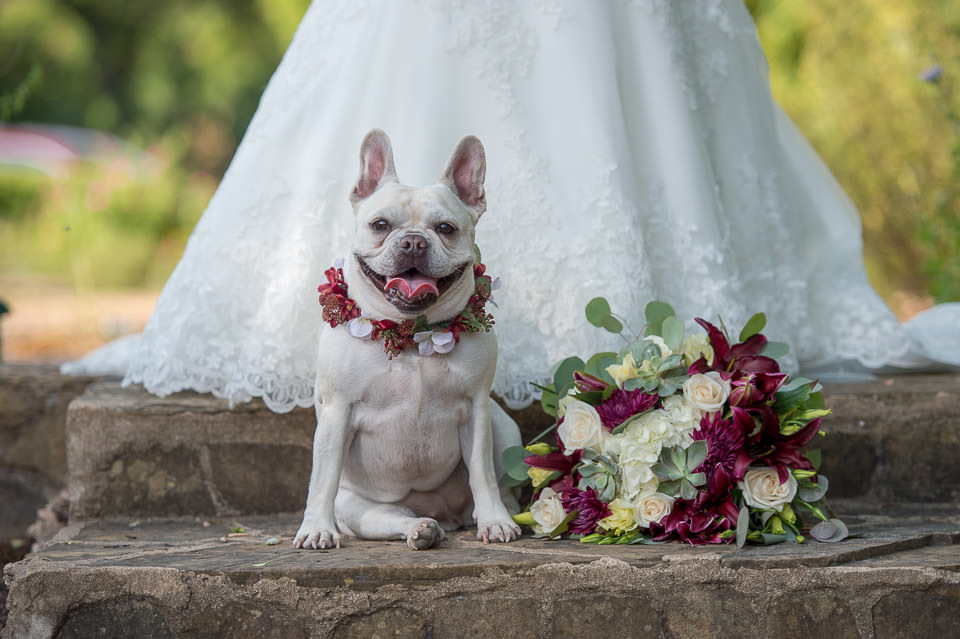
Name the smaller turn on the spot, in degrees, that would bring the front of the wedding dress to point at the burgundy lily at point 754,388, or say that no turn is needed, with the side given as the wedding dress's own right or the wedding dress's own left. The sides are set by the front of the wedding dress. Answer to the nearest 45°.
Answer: approximately 45° to the wedding dress's own left

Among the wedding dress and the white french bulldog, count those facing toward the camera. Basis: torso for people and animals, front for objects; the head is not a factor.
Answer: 2

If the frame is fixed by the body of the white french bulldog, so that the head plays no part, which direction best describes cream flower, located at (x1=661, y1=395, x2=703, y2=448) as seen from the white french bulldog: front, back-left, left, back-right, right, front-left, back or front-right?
left

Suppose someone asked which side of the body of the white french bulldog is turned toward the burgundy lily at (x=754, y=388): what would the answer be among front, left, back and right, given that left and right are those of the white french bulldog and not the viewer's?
left

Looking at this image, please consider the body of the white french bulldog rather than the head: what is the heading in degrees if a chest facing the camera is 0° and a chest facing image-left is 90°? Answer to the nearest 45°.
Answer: approximately 0°
